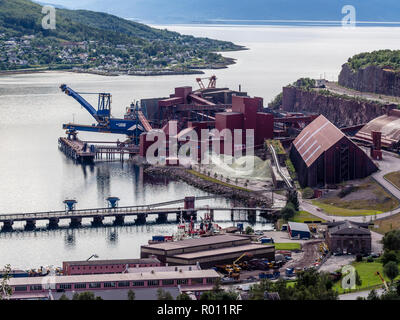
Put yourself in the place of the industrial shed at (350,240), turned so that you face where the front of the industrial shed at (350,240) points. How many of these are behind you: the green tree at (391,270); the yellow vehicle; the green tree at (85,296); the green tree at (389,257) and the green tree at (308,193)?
1

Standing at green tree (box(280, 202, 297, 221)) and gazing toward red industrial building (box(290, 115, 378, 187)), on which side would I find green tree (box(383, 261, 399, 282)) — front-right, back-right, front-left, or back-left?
back-right

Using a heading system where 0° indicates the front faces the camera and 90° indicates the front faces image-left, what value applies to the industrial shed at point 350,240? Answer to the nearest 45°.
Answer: approximately 0°

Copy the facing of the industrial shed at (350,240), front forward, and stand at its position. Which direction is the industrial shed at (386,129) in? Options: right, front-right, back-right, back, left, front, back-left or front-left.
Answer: back

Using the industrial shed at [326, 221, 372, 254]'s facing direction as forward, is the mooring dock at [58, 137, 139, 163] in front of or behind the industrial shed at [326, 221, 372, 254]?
behind

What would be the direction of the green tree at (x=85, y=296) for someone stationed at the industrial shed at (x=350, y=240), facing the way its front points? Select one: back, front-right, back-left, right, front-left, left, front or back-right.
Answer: front-right

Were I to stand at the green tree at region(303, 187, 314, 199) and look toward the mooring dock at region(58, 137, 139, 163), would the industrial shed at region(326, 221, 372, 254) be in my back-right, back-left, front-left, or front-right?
back-left

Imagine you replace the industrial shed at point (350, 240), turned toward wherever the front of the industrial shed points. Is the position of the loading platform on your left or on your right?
on your right

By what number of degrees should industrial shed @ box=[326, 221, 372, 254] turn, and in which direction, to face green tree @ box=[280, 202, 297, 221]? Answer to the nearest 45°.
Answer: approximately 135° to its right

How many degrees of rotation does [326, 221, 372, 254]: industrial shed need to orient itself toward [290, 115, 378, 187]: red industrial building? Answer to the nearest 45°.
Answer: approximately 180°

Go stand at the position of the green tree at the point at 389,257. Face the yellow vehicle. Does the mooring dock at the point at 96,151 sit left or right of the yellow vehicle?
right

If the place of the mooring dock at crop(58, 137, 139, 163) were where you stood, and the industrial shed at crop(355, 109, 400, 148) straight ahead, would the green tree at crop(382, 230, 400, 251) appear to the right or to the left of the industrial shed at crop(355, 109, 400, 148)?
right

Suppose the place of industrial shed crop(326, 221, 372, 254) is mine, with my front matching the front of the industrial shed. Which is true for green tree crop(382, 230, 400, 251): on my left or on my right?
on my left

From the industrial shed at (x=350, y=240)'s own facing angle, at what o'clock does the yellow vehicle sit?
The yellow vehicle is roughly at 2 o'clock from the industrial shed.
